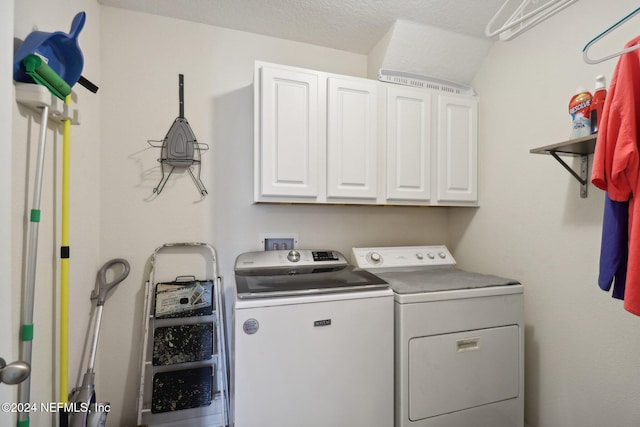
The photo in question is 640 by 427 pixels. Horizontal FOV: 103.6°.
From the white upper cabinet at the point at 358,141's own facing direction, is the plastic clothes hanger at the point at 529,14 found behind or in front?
in front

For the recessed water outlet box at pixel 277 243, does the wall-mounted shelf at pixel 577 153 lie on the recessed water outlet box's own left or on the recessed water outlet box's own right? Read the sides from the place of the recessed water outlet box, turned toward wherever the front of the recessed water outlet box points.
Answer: on the recessed water outlet box's own left

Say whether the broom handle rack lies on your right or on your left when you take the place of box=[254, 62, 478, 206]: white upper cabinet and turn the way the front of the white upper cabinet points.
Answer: on your right

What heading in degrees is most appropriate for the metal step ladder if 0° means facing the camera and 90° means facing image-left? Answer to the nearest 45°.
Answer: approximately 0°

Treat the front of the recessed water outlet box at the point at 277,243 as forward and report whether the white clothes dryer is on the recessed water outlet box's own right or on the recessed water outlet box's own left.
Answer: on the recessed water outlet box's own left

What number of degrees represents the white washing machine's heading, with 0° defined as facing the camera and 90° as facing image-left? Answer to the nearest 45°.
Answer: approximately 0°

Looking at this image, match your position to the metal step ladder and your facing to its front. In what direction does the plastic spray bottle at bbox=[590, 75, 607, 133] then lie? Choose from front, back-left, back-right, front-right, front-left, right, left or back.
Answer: front-left

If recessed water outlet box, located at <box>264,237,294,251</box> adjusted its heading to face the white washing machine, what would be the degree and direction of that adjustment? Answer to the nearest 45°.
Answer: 0° — it already faces it

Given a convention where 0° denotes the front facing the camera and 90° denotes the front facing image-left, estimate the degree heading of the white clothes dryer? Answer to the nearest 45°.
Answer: approximately 315°

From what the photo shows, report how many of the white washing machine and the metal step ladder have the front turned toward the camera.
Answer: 2

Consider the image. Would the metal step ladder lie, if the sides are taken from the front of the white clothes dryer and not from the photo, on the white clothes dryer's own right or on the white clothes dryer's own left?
on the white clothes dryer's own right
